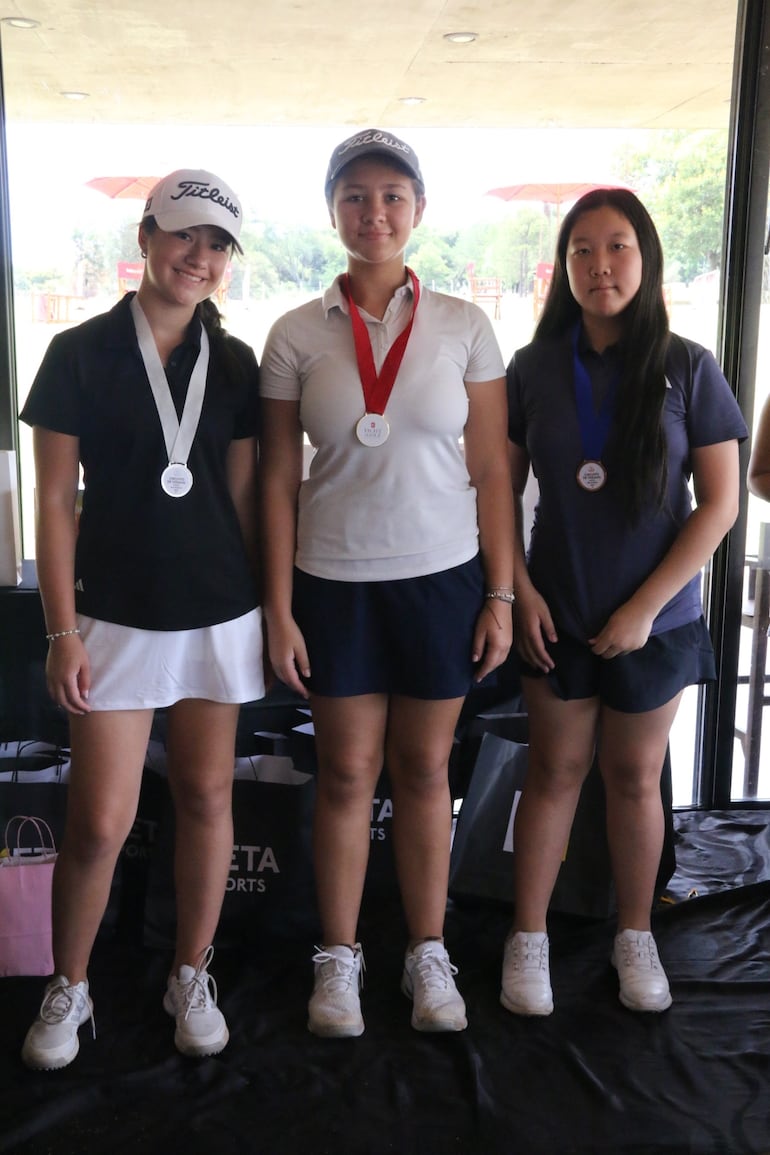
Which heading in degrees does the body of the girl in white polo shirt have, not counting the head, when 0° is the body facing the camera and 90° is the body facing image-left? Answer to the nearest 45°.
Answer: approximately 0°

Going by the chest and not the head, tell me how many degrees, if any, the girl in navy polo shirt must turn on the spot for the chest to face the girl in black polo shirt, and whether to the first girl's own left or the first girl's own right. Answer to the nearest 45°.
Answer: approximately 45° to the first girl's own right

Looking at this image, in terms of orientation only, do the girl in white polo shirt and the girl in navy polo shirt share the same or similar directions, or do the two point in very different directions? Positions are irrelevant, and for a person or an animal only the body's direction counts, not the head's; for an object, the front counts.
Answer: same or similar directions

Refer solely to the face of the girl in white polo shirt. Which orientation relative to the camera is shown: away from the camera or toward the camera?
toward the camera

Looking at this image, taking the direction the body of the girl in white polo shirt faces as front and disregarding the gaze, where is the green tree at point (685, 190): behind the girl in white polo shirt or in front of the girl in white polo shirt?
behind

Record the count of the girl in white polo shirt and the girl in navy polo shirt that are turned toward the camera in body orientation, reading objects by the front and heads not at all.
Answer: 2

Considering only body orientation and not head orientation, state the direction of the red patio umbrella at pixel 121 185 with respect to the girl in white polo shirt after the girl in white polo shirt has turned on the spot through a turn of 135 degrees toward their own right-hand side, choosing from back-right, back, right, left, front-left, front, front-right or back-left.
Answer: front

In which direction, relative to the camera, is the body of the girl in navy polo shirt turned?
toward the camera

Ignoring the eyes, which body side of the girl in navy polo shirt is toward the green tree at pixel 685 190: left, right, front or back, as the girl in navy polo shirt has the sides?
back

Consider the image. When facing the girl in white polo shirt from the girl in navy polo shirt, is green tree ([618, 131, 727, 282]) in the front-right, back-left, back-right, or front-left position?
back-right
